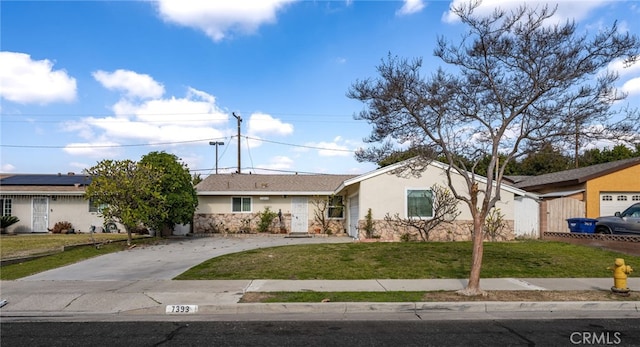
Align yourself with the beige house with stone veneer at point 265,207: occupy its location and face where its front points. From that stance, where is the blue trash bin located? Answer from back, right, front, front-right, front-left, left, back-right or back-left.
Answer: front-left

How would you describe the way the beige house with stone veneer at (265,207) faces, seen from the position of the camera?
facing the viewer

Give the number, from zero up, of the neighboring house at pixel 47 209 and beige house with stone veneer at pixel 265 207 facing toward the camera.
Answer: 2

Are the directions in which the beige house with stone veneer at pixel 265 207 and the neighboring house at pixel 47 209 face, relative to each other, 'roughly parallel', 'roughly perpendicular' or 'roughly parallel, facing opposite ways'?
roughly parallel

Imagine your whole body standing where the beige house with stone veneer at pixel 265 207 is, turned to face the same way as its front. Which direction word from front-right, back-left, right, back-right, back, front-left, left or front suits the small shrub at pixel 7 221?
right

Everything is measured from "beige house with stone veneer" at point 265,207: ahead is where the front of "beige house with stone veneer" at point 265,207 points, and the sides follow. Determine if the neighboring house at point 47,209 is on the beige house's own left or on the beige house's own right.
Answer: on the beige house's own right

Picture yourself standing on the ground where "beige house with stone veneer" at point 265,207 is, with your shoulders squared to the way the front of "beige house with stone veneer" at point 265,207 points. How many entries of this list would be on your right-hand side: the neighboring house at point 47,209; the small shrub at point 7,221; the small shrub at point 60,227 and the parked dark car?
3

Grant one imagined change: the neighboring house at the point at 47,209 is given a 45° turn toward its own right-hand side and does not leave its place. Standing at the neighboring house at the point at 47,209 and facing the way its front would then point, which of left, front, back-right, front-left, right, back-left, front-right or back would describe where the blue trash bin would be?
left

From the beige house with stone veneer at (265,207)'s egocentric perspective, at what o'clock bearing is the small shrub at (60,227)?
The small shrub is roughly at 3 o'clock from the beige house with stone veneer.

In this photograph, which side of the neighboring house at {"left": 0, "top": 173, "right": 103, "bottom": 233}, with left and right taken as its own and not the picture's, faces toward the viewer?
front

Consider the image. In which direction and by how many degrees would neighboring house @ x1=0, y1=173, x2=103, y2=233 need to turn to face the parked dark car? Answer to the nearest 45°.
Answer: approximately 45° to its left
